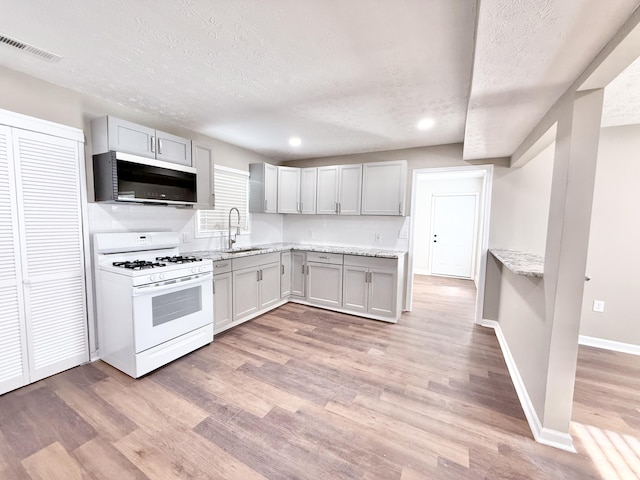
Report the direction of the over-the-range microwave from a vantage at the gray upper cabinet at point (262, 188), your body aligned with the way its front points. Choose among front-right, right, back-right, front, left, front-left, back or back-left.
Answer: right

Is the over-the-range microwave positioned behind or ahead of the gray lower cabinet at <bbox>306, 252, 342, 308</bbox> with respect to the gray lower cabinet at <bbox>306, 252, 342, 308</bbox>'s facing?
ahead

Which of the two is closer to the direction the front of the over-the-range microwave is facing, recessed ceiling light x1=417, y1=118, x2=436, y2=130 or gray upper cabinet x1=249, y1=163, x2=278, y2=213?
the recessed ceiling light

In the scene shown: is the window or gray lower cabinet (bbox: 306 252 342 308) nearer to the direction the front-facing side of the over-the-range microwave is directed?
the gray lower cabinet

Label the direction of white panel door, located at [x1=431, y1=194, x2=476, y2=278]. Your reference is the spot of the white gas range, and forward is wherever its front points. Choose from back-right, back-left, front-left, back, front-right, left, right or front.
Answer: front-left

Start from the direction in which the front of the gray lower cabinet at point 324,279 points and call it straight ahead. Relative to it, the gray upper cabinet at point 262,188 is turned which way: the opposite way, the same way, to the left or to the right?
to the left

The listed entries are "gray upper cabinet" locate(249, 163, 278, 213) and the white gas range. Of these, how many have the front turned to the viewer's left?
0

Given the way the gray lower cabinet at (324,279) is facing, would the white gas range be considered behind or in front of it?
in front

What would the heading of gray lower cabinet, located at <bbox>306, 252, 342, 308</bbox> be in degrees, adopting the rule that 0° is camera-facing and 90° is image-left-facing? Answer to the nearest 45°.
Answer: approximately 45°
